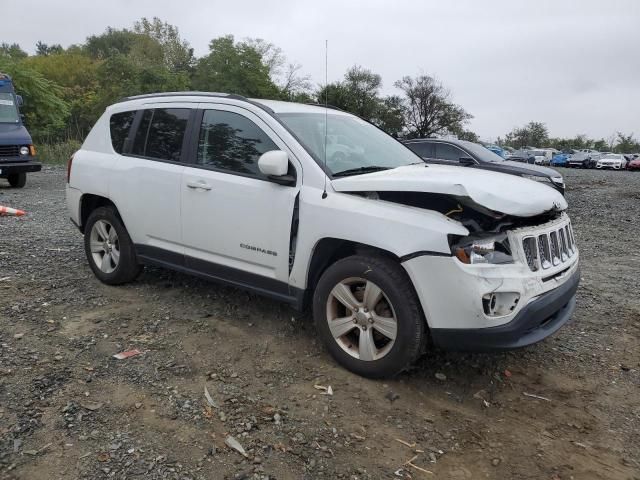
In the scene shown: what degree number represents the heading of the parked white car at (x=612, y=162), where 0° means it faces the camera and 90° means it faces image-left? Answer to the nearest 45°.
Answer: approximately 45°

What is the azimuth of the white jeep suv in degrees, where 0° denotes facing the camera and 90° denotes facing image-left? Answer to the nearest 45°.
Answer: approximately 315°

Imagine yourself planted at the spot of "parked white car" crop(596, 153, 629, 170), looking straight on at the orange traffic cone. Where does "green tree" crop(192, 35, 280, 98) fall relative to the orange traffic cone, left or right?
right

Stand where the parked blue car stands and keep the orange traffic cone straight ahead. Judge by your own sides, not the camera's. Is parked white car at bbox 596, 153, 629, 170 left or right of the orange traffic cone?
left

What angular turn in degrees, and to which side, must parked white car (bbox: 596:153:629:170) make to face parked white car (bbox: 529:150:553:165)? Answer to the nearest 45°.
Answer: approximately 90° to its right

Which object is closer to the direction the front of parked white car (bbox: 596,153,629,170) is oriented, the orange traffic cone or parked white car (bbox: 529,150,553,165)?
the orange traffic cone

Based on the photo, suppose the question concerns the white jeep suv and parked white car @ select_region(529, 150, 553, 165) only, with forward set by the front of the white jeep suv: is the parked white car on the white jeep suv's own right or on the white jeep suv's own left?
on the white jeep suv's own left

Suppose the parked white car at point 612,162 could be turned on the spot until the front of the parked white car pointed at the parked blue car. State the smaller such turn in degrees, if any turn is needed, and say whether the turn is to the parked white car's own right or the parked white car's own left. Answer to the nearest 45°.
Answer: approximately 90° to the parked white car's own right
